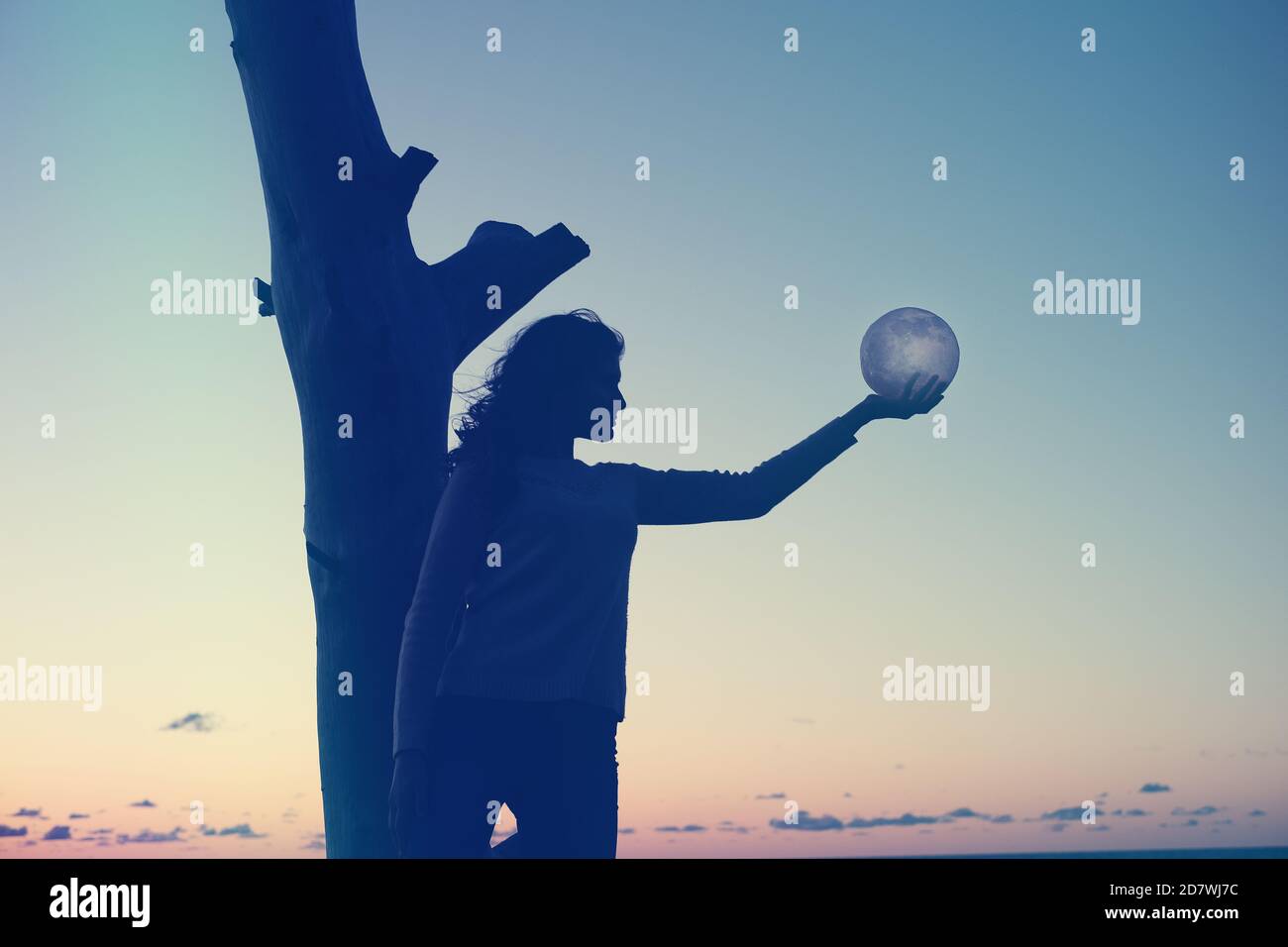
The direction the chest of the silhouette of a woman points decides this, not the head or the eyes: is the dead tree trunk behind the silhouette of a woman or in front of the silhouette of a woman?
behind

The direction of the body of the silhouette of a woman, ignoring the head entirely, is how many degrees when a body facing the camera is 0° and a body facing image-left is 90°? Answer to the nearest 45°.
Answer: approximately 315°
